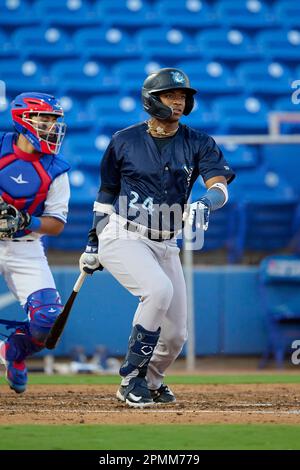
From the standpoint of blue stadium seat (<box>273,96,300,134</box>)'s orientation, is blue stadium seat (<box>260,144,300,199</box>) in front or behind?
in front

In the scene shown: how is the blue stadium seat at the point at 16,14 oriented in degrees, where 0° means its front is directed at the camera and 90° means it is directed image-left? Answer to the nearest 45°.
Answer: approximately 0°

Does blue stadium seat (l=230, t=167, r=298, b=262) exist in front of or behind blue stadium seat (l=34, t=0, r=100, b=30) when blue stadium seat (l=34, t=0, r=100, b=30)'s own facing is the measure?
in front

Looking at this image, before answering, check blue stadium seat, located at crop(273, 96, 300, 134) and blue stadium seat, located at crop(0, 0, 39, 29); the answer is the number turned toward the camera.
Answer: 2

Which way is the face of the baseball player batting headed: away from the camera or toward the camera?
toward the camera

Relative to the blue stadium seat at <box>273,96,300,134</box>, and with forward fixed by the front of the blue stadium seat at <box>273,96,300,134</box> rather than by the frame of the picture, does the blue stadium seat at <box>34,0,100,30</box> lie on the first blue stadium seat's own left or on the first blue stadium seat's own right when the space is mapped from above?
on the first blue stadium seat's own right

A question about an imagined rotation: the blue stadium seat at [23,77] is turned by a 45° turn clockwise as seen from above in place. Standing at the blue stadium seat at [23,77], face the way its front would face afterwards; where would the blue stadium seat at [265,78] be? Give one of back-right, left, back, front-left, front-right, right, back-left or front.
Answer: back-left

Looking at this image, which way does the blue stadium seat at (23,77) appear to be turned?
toward the camera

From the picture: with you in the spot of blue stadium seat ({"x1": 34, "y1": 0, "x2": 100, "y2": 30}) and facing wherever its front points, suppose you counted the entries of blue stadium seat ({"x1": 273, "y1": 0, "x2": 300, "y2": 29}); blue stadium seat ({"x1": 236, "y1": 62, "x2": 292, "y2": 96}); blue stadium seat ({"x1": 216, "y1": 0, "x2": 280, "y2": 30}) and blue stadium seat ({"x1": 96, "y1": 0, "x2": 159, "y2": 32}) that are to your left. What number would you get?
4

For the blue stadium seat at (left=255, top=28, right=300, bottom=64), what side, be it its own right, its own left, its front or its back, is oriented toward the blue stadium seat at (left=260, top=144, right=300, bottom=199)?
front

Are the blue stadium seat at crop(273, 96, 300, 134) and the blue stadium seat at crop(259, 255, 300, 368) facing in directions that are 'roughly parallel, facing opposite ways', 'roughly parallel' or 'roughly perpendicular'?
roughly parallel

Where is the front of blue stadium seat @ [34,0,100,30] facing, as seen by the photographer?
facing the viewer

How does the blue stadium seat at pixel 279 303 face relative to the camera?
toward the camera

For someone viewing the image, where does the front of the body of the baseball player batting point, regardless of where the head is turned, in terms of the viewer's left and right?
facing the viewer and to the right of the viewer

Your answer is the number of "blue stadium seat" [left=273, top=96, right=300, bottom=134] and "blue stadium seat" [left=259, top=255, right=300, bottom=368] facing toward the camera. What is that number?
2

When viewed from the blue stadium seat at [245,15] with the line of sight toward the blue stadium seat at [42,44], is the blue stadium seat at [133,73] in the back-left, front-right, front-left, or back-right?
front-left

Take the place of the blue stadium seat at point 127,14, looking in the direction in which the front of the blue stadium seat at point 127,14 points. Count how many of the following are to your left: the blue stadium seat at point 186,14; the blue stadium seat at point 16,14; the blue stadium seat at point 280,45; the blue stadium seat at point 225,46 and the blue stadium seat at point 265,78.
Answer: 4

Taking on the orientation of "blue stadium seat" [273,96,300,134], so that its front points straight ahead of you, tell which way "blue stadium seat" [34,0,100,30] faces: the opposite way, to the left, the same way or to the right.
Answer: the same way
